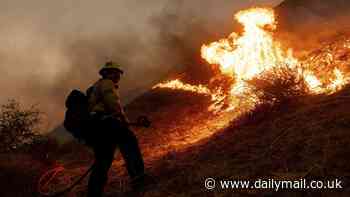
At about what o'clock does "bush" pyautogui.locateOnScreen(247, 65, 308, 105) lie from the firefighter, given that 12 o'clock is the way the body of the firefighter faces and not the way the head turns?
The bush is roughly at 11 o'clock from the firefighter.

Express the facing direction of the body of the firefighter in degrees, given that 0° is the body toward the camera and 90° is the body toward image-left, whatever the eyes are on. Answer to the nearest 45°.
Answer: approximately 270°

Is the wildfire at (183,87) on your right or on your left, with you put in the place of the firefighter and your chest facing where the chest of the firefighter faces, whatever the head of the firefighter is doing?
on your left

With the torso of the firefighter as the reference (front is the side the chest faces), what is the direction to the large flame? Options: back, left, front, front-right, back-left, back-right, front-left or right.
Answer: front-left
